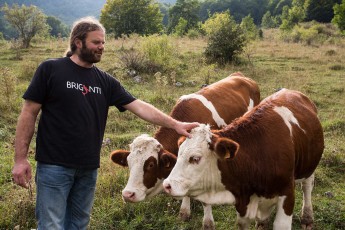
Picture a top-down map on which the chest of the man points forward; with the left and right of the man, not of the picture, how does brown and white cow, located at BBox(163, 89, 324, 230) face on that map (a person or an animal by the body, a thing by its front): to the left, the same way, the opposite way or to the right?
to the right

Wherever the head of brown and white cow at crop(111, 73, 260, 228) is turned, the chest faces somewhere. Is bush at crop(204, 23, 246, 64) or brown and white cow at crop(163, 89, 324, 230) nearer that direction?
the brown and white cow

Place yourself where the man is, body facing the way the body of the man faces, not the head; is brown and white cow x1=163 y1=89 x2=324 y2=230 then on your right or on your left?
on your left

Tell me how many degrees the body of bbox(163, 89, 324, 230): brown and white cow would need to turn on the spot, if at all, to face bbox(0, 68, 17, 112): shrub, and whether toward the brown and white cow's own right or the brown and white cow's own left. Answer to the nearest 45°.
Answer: approximately 90° to the brown and white cow's own right

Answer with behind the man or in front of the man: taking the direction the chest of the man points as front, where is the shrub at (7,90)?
behind

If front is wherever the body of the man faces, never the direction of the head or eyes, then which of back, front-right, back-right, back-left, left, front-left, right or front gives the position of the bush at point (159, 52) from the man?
back-left

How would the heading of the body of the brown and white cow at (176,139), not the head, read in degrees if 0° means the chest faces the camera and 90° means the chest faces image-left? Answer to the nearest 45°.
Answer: approximately 45°

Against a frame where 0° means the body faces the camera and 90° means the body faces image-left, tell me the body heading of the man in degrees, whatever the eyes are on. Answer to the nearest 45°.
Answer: approximately 315°

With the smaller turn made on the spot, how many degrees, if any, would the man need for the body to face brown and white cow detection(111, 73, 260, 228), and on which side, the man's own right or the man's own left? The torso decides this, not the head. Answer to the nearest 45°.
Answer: approximately 90° to the man's own left
